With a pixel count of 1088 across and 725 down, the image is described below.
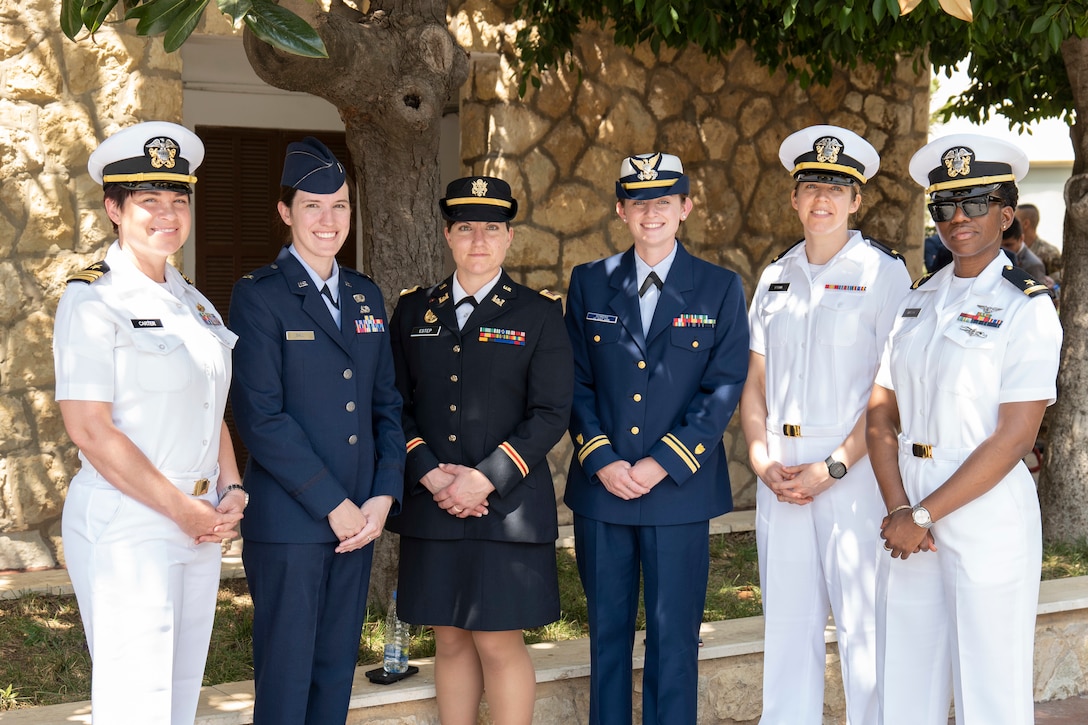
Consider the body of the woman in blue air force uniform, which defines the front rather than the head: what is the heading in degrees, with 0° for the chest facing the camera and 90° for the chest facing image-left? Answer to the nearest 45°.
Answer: approximately 315°

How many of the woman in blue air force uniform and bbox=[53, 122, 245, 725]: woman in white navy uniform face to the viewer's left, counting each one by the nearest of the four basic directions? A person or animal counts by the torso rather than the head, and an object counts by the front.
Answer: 0

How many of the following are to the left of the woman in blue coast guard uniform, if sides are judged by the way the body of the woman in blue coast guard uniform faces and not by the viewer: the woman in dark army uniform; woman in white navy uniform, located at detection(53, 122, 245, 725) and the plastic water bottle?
0

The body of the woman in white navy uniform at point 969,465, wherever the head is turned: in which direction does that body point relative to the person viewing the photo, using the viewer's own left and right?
facing the viewer and to the left of the viewer

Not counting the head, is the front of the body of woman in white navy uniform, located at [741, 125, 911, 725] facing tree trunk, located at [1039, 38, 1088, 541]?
no

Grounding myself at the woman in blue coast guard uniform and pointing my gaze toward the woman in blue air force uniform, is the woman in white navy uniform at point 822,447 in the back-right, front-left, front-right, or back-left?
back-left

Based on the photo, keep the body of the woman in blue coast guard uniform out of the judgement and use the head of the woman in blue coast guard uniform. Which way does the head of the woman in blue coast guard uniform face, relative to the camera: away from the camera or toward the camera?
toward the camera

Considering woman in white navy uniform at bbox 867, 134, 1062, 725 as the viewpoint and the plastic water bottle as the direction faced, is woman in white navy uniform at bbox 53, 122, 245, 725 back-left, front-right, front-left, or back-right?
front-left

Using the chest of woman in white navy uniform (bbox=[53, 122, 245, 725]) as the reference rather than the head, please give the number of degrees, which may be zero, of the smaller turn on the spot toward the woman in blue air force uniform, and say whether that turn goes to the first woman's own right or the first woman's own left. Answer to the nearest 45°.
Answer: approximately 90° to the first woman's own left

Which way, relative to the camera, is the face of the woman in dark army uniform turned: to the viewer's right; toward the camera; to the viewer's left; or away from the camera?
toward the camera

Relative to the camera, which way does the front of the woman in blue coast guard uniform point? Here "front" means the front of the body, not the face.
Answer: toward the camera

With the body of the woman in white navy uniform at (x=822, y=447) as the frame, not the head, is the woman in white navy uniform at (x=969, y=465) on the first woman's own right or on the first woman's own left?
on the first woman's own left

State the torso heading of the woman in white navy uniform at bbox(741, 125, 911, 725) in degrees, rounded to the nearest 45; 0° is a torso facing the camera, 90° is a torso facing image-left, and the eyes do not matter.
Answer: approximately 45°

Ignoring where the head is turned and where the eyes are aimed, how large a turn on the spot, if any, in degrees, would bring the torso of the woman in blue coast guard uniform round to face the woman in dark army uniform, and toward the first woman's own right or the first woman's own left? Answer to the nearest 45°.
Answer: approximately 90° to the first woman's own right

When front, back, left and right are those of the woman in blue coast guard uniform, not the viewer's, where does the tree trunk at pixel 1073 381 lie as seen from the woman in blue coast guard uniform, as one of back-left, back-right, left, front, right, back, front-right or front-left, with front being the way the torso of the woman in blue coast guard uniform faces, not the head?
back-left

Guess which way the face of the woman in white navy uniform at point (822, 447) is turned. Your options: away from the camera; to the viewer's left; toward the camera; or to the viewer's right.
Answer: toward the camera

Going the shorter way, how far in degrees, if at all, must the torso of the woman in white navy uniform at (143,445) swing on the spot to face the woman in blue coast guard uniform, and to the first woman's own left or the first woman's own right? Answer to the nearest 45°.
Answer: approximately 45° to the first woman's own left

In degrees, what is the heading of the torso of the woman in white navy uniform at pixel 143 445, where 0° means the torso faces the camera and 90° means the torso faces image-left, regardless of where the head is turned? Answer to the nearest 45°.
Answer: approximately 315°
